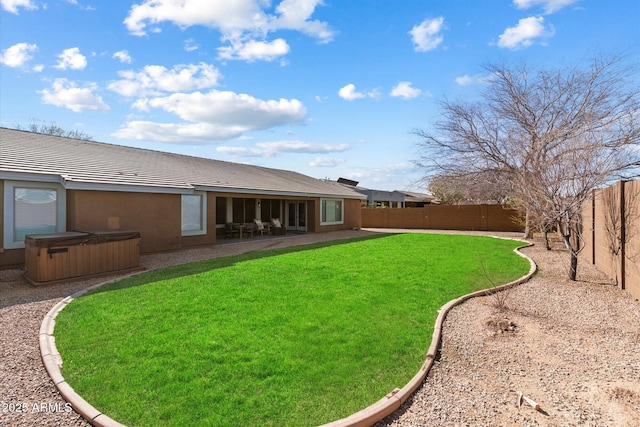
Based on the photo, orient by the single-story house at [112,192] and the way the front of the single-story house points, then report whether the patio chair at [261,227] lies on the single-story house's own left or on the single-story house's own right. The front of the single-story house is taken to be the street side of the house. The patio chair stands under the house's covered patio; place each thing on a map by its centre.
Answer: on the single-story house's own right

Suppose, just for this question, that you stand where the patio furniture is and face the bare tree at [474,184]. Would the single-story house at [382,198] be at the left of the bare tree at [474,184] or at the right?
left

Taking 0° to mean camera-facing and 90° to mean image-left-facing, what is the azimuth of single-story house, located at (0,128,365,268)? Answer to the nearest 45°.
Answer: approximately 135°
